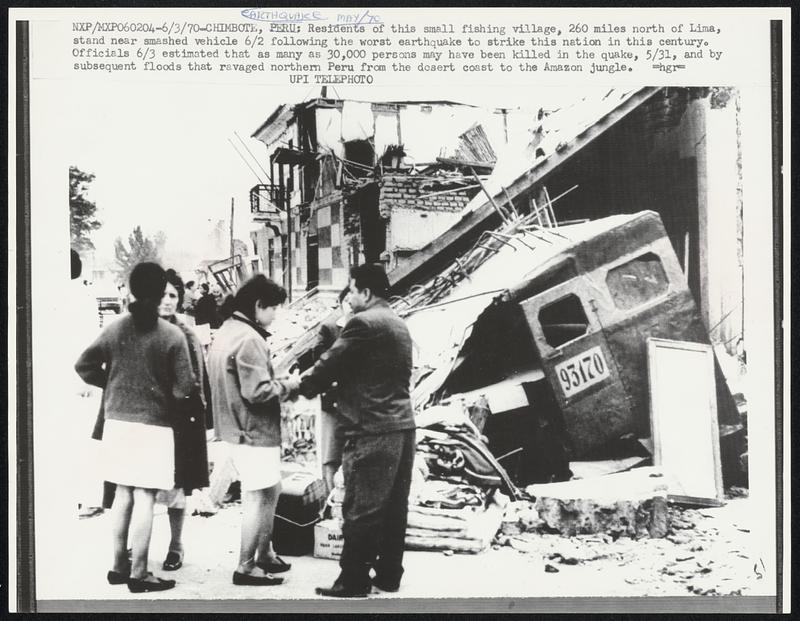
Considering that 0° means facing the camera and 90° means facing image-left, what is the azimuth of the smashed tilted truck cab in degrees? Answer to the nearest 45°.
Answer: approximately 90°
